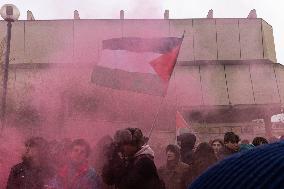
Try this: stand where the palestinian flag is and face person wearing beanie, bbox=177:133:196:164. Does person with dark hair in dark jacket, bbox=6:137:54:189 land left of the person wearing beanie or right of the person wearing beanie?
right

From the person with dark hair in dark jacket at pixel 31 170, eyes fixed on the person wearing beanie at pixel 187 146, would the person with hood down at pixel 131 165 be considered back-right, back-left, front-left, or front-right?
front-right

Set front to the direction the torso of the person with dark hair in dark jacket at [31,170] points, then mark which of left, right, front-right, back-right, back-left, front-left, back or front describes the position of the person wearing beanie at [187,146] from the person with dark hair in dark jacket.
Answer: back-left

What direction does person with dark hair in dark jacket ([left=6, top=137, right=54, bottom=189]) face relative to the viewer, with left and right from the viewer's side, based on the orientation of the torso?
facing the viewer and to the left of the viewer

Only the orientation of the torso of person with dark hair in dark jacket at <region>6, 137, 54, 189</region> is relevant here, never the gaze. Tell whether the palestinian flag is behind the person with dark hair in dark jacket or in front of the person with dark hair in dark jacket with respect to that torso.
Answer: behind

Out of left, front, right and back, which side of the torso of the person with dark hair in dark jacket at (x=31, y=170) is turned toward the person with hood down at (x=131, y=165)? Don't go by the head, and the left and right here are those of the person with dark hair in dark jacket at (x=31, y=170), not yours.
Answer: left
